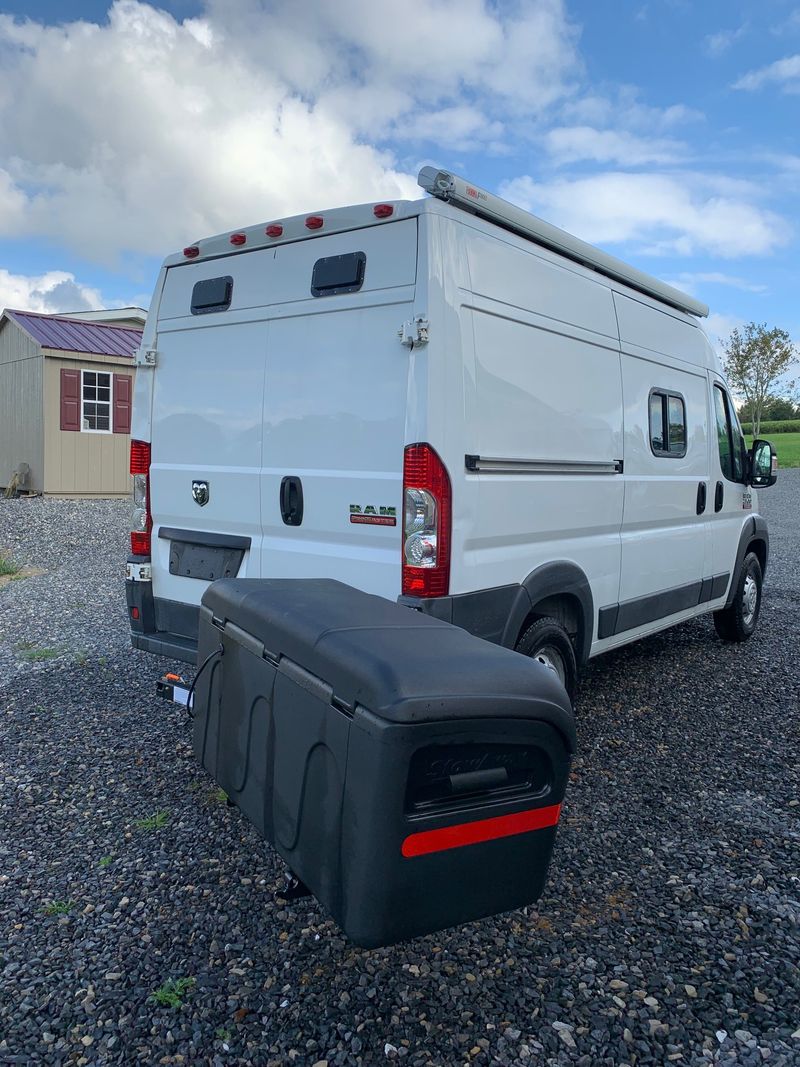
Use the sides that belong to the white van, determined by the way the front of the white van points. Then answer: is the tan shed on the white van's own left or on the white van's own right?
on the white van's own left

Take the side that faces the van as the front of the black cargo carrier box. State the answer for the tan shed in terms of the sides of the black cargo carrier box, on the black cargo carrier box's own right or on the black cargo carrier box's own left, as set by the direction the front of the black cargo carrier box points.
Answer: on the black cargo carrier box's own left
